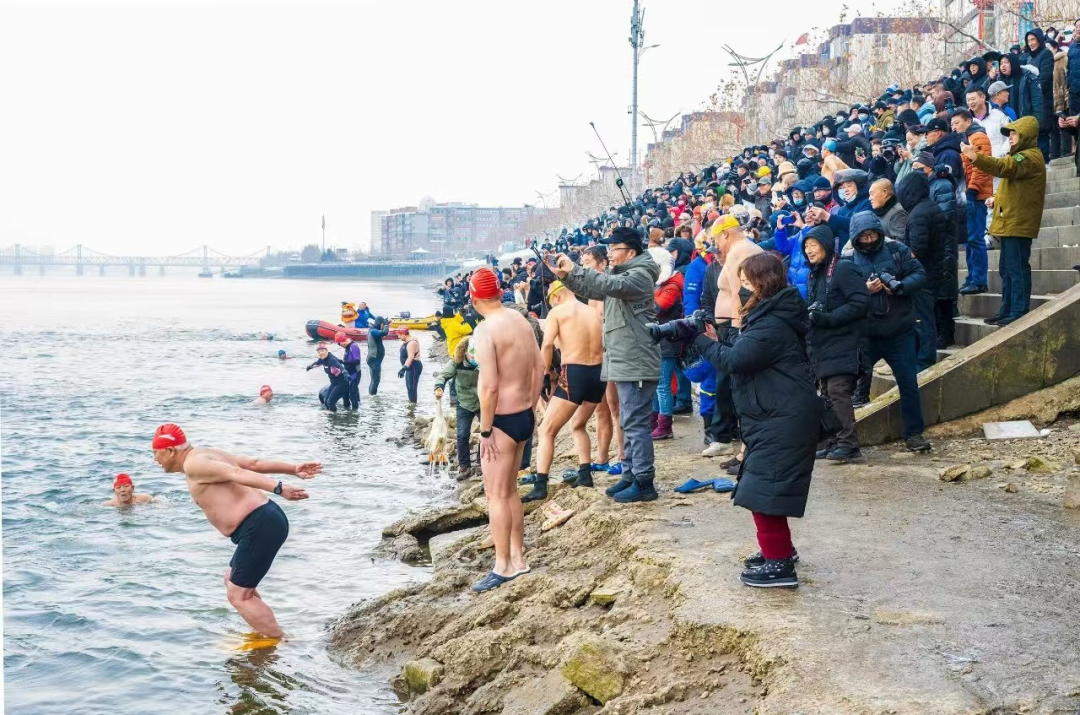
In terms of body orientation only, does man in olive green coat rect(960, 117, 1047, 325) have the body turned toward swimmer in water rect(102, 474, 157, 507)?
yes

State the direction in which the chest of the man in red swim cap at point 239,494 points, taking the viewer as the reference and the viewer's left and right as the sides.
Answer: facing to the left of the viewer

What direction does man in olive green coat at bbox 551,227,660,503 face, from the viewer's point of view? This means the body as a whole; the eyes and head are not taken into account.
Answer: to the viewer's left

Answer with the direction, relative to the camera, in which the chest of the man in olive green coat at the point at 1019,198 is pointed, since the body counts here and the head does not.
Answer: to the viewer's left

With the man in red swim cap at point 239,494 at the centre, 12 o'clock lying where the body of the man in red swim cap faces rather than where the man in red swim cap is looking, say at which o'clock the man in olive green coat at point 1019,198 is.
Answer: The man in olive green coat is roughly at 6 o'clock from the man in red swim cap.

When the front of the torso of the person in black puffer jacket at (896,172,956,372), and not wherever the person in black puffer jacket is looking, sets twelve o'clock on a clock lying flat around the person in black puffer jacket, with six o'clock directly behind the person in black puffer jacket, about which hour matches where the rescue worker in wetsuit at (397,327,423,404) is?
The rescue worker in wetsuit is roughly at 12 o'clock from the person in black puffer jacket.

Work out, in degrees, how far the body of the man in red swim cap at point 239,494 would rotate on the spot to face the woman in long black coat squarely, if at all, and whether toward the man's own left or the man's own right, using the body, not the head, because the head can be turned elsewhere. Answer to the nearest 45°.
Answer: approximately 135° to the man's own left

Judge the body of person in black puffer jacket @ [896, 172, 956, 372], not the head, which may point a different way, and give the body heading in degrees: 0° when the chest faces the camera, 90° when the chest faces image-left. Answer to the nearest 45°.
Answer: approximately 135°

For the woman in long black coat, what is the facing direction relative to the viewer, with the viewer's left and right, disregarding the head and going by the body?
facing to the left of the viewer

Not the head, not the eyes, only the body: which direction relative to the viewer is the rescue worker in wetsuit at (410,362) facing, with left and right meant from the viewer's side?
facing to the left of the viewer

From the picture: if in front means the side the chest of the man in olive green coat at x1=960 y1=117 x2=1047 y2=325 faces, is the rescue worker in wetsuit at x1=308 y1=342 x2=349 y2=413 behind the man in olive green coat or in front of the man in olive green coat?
in front

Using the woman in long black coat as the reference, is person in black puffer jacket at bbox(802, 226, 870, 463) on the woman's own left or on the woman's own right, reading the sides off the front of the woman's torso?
on the woman's own right

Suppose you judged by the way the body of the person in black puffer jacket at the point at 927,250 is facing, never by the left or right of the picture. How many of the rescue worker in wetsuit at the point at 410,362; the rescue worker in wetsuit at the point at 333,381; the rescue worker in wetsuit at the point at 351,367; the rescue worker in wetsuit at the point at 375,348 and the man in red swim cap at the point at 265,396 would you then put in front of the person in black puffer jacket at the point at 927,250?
5
